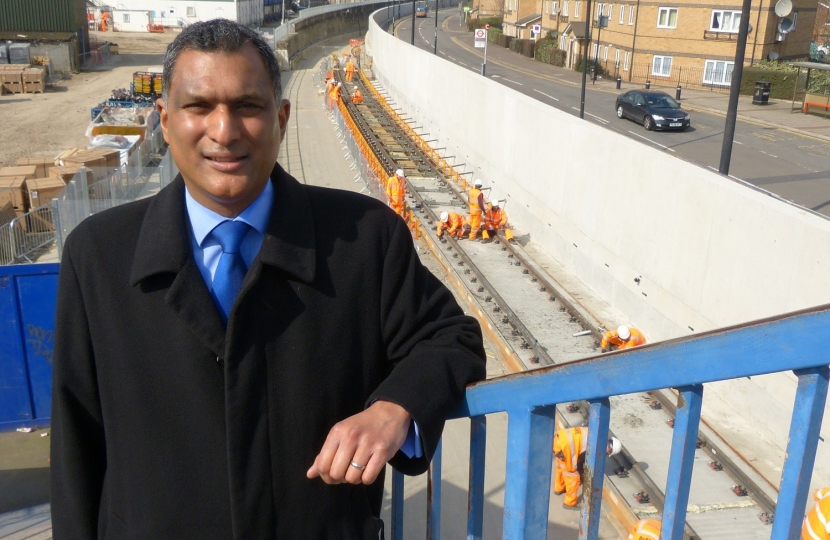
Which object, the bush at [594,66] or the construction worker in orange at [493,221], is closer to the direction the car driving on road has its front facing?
the construction worker in orange

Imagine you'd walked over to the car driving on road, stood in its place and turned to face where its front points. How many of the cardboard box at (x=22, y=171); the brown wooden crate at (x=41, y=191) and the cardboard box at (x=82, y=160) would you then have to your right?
3

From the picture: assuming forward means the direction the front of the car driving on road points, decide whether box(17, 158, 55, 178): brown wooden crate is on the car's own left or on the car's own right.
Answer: on the car's own right

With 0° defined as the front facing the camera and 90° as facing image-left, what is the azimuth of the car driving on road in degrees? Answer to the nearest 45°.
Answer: approximately 315°

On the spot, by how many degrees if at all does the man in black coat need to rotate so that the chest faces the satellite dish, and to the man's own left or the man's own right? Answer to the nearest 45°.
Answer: approximately 135° to the man's own left

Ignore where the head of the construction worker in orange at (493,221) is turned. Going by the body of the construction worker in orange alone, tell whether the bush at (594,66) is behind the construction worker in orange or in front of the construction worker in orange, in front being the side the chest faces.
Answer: behind

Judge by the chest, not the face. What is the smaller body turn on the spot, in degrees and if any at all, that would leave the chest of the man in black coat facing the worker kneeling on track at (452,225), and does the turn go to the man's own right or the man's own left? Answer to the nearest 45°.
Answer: approximately 180°

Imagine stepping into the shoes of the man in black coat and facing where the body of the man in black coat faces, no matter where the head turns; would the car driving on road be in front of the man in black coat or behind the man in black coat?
behind

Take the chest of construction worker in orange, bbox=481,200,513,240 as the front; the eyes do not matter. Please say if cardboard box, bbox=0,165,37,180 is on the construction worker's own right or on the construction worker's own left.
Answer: on the construction worker's own right

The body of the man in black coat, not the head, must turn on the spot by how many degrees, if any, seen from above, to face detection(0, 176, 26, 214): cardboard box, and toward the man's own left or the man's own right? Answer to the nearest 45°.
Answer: approximately 180°

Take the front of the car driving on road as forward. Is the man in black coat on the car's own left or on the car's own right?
on the car's own right
